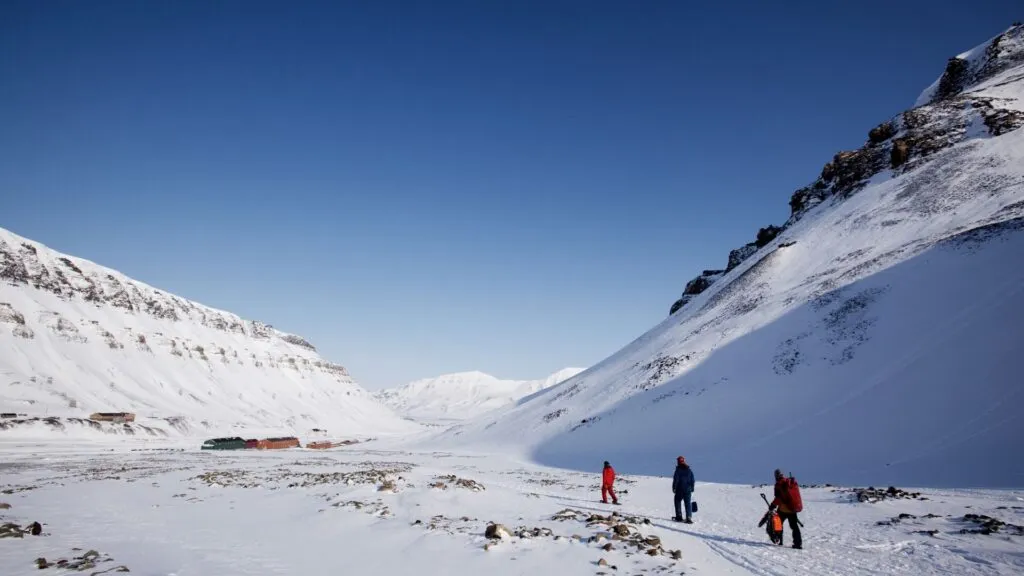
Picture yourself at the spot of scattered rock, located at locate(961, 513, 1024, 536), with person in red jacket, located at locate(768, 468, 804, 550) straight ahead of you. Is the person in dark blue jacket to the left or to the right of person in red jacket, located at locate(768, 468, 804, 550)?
right

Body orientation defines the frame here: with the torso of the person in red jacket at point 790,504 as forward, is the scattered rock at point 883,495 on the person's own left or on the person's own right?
on the person's own right

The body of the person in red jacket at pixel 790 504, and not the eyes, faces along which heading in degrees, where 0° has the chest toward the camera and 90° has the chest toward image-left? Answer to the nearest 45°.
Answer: approximately 135°

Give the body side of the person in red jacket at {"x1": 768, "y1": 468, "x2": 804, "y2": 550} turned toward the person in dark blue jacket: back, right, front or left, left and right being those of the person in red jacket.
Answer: front

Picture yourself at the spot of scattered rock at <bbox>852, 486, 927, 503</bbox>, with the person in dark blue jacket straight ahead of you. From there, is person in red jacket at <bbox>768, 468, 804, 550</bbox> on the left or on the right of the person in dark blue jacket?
left

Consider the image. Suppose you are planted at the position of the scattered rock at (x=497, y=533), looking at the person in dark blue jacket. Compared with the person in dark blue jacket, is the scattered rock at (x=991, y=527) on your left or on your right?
right

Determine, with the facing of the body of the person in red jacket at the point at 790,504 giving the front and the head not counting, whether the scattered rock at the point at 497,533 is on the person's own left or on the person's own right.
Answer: on the person's own left
